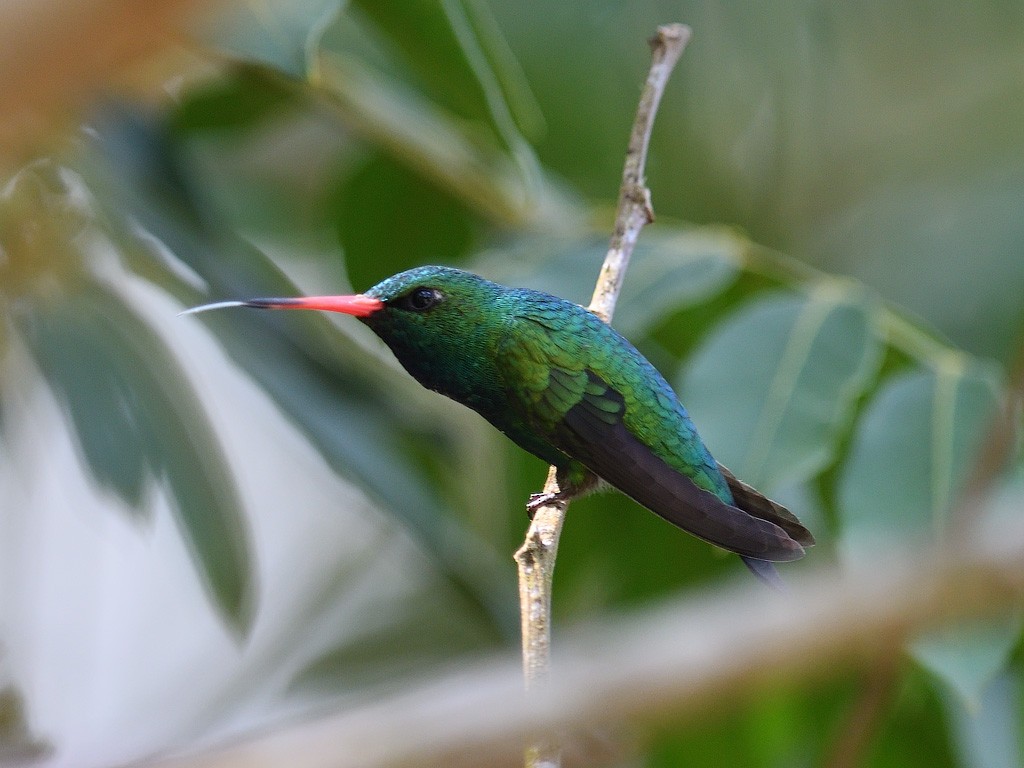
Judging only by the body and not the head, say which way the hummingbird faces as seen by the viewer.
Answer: to the viewer's left

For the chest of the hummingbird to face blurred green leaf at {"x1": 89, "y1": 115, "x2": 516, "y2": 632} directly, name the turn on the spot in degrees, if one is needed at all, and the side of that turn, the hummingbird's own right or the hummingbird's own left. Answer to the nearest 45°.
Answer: approximately 45° to the hummingbird's own right

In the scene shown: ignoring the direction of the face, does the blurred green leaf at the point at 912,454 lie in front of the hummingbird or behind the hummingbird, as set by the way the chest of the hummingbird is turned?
behind

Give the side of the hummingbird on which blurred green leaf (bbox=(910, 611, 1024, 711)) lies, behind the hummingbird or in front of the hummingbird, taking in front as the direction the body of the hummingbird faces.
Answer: behind

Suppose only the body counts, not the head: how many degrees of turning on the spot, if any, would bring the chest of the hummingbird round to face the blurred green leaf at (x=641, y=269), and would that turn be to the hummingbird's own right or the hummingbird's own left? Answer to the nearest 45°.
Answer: approximately 135° to the hummingbird's own right
